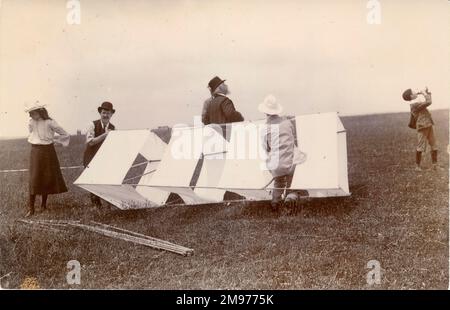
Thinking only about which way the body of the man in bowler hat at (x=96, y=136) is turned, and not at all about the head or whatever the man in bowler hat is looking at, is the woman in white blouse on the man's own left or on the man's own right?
on the man's own right

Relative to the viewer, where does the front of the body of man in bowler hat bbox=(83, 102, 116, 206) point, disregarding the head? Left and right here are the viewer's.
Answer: facing the viewer and to the right of the viewer

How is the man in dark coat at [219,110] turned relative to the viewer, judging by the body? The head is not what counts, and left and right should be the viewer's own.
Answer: facing away from the viewer and to the right of the viewer

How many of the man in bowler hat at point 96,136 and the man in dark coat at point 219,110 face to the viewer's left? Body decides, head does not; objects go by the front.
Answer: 0

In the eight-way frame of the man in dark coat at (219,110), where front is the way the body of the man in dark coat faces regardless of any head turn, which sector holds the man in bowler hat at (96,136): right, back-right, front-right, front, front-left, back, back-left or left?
back-left

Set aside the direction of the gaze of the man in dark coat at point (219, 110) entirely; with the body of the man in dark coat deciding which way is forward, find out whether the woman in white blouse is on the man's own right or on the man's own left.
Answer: on the man's own left

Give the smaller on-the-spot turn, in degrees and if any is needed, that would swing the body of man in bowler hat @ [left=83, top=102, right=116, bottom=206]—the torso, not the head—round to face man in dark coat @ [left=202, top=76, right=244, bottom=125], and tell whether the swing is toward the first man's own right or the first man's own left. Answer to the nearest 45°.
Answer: approximately 45° to the first man's own left
